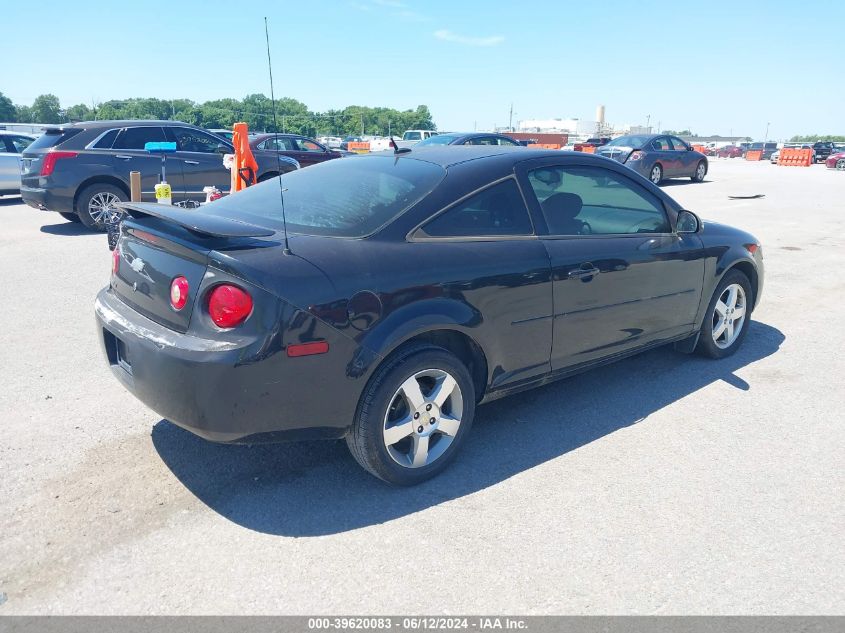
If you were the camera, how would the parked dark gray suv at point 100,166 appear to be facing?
facing away from the viewer and to the right of the viewer

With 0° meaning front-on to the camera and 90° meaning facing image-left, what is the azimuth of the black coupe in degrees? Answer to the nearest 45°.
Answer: approximately 225°

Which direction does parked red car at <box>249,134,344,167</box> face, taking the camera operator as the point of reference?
facing to the right of the viewer

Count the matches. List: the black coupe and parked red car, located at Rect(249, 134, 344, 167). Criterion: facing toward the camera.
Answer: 0

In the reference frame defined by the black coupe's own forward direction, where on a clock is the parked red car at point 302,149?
The parked red car is roughly at 10 o'clock from the black coupe.

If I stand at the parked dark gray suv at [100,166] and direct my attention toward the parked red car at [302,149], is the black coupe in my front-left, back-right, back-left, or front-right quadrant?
back-right

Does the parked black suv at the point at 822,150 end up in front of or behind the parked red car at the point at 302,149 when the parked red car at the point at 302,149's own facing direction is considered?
in front

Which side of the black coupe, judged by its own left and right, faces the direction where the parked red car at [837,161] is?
front

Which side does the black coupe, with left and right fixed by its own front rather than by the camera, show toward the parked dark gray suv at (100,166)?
left
